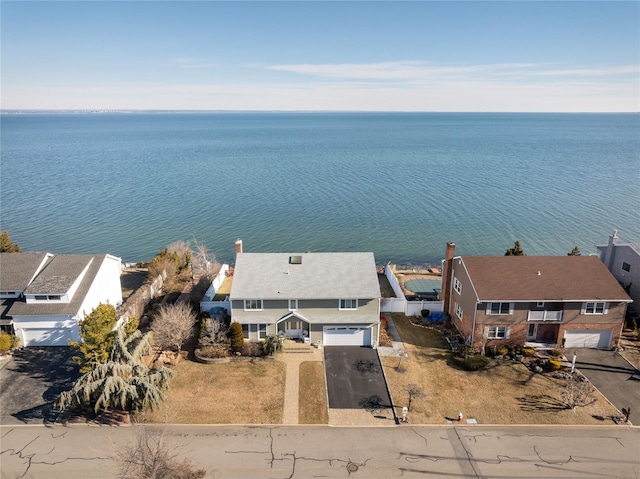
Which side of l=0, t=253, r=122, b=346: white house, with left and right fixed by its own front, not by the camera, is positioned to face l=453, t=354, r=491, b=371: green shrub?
left

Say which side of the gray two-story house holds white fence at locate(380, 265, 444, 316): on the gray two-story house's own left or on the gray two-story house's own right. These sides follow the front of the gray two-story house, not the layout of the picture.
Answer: on the gray two-story house's own left

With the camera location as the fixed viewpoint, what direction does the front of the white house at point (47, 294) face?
facing the viewer and to the left of the viewer

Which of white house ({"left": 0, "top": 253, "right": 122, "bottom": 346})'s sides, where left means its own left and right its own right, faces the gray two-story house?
left

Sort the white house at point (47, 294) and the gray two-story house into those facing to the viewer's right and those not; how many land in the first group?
0

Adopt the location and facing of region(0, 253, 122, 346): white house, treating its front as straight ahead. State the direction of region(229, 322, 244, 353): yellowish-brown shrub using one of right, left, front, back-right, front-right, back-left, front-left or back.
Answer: left

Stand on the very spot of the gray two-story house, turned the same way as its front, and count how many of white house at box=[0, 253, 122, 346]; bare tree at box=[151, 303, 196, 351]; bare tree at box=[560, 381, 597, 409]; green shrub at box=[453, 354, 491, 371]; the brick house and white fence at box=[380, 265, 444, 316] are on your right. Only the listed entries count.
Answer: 2

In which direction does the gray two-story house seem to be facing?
toward the camera

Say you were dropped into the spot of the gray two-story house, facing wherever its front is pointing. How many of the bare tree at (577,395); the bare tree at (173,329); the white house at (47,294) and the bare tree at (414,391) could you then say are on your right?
2

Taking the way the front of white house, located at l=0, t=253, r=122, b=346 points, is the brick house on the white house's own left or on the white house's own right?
on the white house's own left

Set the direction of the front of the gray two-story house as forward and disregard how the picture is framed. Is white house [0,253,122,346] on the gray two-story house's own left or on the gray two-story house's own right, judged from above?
on the gray two-story house's own right

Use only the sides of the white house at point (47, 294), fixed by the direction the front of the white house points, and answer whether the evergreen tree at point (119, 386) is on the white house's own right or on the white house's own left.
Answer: on the white house's own left

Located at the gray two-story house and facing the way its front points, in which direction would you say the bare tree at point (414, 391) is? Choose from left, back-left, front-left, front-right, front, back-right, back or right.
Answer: front-left

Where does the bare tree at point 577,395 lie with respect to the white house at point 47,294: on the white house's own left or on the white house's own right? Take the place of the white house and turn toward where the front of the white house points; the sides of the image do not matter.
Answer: on the white house's own left
